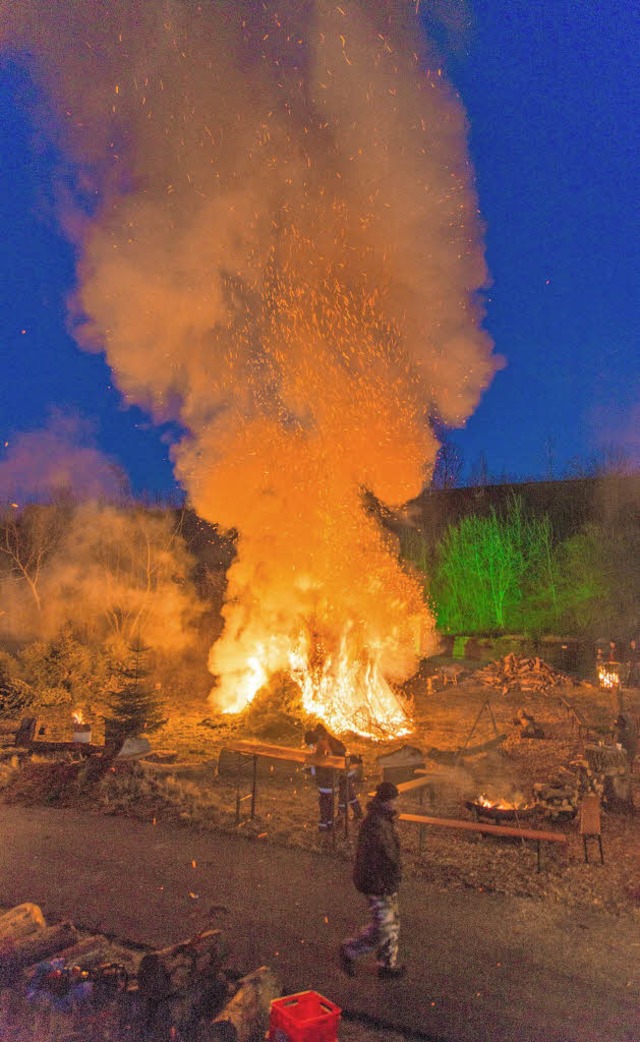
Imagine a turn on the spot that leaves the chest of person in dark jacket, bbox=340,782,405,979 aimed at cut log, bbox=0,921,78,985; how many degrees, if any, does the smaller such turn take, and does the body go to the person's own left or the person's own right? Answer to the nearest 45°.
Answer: approximately 180°

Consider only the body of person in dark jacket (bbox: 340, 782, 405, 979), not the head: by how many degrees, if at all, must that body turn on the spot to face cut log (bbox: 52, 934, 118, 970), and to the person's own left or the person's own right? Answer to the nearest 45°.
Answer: approximately 180°

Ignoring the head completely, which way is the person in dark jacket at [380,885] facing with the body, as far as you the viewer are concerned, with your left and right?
facing to the right of the viewer

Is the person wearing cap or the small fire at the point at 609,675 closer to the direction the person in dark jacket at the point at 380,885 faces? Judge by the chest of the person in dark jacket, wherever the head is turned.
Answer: the small fire

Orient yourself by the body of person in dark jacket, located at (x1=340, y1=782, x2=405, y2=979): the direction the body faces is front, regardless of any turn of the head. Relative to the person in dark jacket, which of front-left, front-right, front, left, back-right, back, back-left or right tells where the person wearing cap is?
left

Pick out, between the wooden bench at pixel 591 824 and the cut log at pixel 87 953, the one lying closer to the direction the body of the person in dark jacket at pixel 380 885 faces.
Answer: the wooden bench
